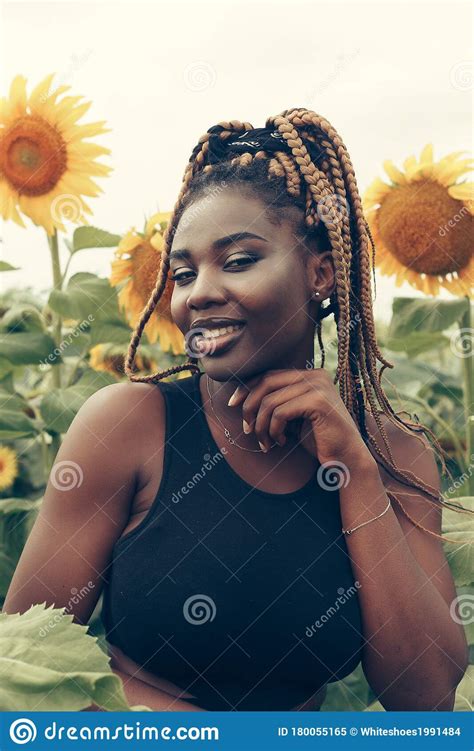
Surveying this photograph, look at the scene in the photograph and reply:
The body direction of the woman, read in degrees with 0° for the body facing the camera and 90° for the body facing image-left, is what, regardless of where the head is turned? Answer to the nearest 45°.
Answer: approximately 0°

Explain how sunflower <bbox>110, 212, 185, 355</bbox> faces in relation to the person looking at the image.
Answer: facing the viewer

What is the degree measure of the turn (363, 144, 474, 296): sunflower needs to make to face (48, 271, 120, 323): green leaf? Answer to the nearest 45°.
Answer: approximately 90° to its right

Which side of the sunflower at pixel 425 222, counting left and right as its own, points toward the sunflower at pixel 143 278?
right

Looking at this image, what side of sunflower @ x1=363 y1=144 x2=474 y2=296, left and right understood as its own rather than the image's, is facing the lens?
front

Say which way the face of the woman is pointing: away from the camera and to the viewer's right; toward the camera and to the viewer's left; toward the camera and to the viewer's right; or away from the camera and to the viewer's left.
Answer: toward the camera and to the viewer's left

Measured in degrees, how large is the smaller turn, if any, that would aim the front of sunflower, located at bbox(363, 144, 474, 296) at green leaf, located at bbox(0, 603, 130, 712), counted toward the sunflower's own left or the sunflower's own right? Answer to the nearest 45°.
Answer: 0° — it already faces it

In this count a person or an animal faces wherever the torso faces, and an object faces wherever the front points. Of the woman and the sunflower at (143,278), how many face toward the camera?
2

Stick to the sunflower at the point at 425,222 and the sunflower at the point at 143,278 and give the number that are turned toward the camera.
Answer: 2
